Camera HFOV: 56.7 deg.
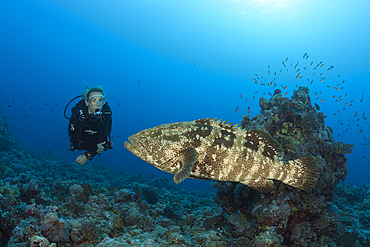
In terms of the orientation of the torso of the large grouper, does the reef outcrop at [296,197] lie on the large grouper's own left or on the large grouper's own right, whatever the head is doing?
on the large grouper's own right

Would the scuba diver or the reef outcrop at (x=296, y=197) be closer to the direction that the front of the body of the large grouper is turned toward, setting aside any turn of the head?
the scuba diver

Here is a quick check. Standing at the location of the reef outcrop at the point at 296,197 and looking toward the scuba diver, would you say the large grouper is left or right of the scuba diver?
left

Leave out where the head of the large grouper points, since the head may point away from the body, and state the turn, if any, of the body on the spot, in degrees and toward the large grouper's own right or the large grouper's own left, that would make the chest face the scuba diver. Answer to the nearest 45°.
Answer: approximately 45° to the large grouper's own right

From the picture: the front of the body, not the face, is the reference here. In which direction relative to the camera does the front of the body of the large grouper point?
to the viewer's left
